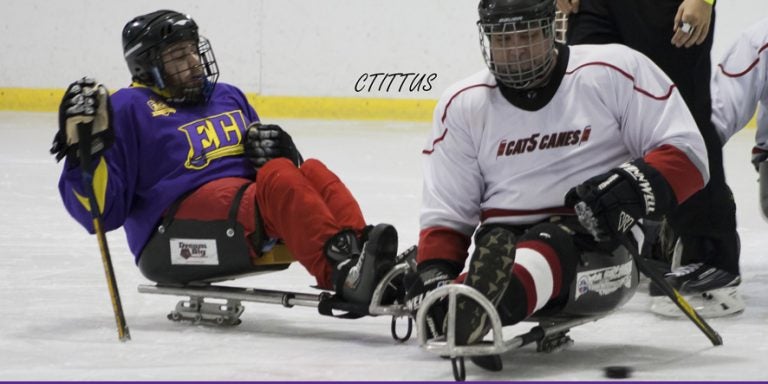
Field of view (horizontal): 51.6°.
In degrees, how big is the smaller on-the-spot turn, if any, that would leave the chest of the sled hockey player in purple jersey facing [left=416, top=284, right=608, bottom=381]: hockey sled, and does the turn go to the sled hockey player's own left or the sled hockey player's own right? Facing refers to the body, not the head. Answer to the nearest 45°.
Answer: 0° — they already face it

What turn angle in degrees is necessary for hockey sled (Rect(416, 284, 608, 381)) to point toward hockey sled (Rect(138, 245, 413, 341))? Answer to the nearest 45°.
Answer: approximately 90° to its right

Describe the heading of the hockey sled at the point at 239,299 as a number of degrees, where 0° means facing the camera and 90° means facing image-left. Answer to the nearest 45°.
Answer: approximately 270°

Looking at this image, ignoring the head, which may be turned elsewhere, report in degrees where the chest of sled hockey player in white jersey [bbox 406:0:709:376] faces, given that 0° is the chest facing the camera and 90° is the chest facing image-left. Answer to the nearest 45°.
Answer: approximately 45°

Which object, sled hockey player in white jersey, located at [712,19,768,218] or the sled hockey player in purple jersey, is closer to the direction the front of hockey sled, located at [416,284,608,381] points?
the sled hockey player in purple jersey

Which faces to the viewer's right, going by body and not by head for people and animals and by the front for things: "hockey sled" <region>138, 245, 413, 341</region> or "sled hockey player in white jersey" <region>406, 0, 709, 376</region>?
the hockey sled

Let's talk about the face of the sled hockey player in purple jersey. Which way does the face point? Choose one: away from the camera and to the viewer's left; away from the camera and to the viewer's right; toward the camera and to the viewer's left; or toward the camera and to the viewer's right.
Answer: toward the camera and to the viewer's right

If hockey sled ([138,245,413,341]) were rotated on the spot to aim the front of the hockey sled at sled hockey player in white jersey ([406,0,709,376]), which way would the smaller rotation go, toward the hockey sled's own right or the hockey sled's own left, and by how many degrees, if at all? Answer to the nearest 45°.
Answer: approximately 45° to the hockey sled's own right

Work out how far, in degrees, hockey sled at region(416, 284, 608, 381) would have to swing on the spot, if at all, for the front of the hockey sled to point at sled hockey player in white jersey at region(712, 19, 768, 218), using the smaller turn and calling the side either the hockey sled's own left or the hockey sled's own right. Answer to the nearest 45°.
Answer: approximately 180°

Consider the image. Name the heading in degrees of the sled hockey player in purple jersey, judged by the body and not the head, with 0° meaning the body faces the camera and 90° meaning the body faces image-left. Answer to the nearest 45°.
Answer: approximately 315°
